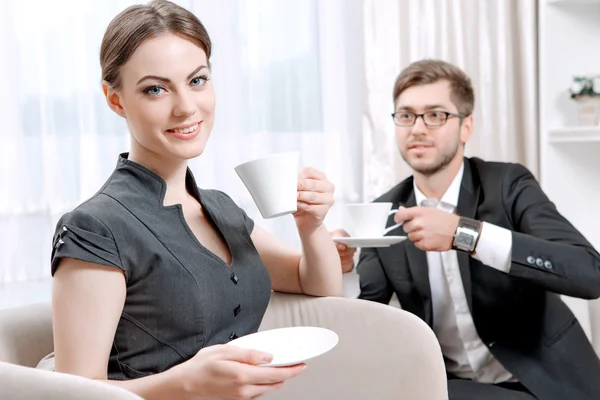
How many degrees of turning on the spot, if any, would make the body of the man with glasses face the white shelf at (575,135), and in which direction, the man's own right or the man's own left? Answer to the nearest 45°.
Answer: approximately 180°

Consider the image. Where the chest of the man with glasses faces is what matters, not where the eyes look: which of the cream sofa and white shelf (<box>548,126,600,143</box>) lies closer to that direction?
the cream sofa

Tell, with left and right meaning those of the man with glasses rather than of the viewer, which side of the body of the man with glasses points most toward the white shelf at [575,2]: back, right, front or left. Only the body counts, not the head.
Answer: back

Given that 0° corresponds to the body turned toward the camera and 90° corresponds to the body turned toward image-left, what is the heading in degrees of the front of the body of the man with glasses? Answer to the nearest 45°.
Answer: approximately 45°

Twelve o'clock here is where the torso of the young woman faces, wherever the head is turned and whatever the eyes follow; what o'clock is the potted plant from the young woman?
The potted plant is roughly at 9 o'clock from the young woman.

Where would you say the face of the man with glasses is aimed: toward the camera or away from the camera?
toward the camera

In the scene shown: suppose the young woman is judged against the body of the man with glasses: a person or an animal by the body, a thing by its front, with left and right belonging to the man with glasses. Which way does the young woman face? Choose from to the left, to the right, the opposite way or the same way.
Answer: to the left

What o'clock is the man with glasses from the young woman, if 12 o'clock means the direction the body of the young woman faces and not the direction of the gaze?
The man with glasses is roughly at 9 o'clock from the young woman.

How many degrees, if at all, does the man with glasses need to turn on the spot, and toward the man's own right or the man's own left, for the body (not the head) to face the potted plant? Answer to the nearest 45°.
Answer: approximately 180°

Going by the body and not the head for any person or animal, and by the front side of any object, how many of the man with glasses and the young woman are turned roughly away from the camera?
0

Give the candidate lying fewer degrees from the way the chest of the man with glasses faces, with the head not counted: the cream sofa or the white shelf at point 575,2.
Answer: the cream sofa
